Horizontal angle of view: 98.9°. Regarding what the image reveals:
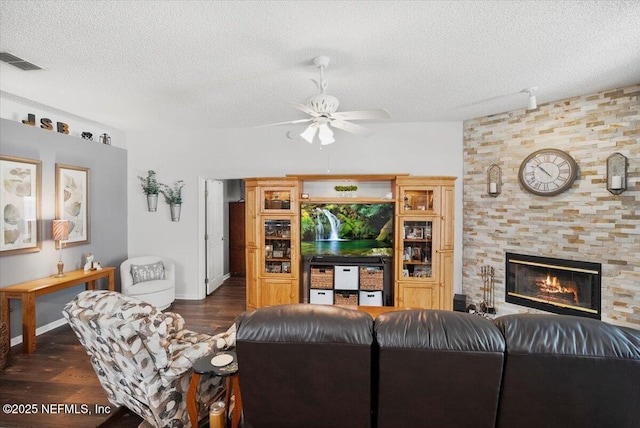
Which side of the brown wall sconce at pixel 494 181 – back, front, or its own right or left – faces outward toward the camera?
front

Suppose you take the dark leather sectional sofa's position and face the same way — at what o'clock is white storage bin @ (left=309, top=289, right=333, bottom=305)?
The white storage bin is roughly at 11 o'clock from the dark leather sectional sofa.

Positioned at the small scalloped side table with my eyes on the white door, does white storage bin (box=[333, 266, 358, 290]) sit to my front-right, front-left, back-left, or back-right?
front-right

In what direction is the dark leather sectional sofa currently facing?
away from the camera

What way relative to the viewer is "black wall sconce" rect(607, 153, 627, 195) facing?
toward the camera

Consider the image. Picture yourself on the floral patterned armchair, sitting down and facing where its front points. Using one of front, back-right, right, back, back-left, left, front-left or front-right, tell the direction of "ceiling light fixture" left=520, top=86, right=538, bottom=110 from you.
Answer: front-right

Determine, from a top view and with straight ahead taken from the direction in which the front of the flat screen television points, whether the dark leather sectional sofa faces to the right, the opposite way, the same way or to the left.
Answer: the opposite way

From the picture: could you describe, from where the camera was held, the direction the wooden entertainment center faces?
facing the viewer

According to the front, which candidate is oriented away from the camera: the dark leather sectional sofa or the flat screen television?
the dark leather sectional sofa

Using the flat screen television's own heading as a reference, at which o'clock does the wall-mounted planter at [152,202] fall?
The wall-mounted planter is roughly at 3 o'clock from the flat screen television.

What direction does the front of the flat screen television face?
toward the camera

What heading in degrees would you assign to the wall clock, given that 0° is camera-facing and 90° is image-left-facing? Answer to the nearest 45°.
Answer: approximately 0°
